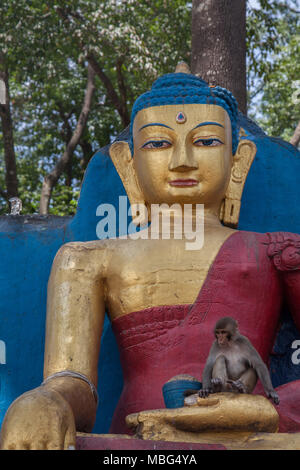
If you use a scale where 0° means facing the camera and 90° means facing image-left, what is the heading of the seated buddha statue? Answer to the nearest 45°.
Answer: approximately 0°

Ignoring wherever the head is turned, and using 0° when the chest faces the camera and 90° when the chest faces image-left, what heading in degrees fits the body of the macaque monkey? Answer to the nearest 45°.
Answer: approximately 45°
